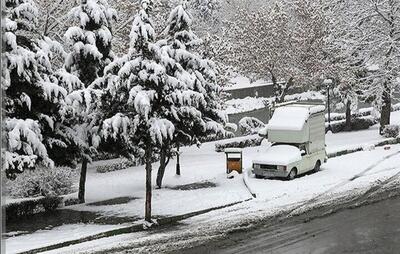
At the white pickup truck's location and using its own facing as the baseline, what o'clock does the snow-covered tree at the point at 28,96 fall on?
The snow-covered tree is roughly at 12 o'clock from the white pickup truck.

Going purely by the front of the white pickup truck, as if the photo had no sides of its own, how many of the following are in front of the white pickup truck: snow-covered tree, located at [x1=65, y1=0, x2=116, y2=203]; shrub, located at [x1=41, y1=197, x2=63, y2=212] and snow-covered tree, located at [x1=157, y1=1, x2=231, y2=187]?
3

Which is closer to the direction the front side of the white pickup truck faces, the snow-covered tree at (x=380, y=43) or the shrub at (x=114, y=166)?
the shrub

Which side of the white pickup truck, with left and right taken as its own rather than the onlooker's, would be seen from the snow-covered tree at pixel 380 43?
back

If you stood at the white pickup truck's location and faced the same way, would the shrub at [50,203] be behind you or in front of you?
in front

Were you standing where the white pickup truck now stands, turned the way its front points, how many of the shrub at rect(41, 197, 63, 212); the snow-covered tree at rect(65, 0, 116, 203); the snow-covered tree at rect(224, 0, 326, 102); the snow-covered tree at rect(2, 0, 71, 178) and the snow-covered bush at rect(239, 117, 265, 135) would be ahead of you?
3

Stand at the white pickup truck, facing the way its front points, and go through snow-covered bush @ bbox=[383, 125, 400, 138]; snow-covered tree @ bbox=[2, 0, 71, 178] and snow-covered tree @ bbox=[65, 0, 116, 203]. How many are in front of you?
2

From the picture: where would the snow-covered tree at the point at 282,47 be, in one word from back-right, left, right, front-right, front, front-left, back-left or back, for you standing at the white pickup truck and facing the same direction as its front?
back-right

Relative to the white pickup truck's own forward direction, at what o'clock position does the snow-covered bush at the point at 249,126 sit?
The snow-covered bush is roughly at 4 o'clock from the white pickup truck.

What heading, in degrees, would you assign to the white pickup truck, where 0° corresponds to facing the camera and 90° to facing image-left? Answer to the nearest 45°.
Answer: approximately 45°

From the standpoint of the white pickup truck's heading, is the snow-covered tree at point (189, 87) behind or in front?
in front

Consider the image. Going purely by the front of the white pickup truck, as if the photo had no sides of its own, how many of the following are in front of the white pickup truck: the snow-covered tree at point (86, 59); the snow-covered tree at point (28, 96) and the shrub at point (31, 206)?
3

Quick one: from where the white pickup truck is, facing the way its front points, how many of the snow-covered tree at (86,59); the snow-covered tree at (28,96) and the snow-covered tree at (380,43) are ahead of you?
2

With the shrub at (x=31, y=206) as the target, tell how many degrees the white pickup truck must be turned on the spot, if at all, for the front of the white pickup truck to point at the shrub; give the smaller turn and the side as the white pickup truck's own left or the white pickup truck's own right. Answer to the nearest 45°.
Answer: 0° — it already faces it

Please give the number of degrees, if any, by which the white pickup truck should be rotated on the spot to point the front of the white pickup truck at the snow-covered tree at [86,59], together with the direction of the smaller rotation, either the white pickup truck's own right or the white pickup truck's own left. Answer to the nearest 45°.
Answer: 0° — it already faces it
